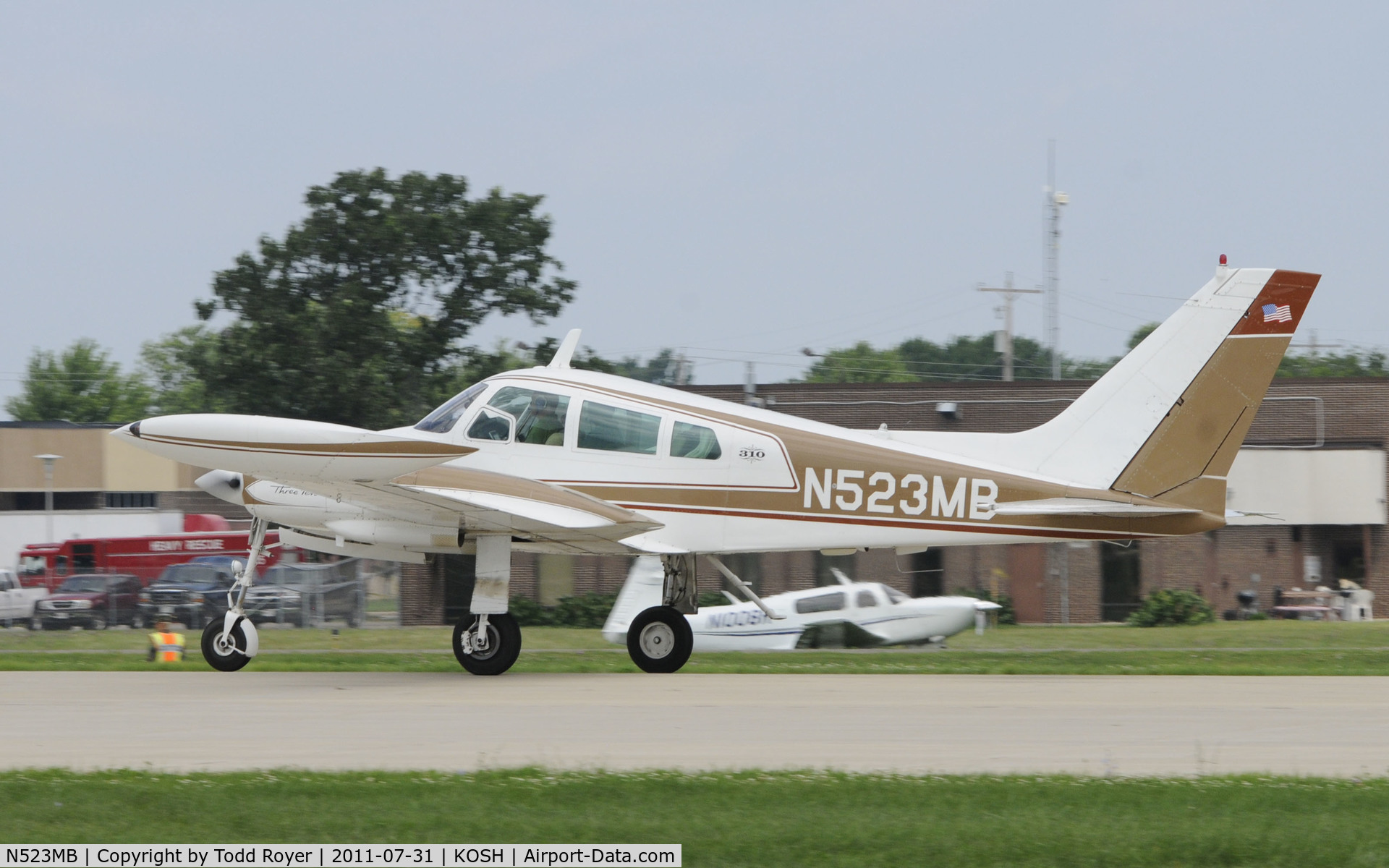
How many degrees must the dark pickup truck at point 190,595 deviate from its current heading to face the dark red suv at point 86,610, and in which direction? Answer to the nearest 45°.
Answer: approximately 90° to its right

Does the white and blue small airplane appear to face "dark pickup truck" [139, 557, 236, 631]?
no

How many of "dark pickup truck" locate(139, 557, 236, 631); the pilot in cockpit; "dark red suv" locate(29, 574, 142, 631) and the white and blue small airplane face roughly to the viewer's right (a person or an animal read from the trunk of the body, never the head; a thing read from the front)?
1

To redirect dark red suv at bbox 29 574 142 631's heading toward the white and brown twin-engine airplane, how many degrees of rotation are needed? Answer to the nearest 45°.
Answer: approximately 45° to its left

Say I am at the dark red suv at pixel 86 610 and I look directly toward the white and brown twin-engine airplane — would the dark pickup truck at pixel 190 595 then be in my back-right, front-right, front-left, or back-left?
front-left

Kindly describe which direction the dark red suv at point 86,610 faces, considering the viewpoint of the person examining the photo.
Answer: facing the viewer and to the left of the viewer

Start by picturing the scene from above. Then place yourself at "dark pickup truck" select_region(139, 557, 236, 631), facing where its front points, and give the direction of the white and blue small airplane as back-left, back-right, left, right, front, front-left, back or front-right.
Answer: left

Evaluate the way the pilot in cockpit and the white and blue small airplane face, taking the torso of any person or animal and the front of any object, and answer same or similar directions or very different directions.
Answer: very different directions

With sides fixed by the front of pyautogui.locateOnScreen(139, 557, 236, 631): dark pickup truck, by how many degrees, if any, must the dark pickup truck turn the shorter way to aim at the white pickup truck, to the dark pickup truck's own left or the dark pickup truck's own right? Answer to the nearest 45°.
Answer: approximately 90° to the dark pickup truck's own right

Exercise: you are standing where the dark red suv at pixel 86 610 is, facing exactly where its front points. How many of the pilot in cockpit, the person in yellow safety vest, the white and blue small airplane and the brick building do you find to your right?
0

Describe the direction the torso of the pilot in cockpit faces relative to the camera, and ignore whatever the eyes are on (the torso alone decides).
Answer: to the viewer's left

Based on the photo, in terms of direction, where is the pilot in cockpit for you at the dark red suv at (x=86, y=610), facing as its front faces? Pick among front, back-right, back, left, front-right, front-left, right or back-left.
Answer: front-left

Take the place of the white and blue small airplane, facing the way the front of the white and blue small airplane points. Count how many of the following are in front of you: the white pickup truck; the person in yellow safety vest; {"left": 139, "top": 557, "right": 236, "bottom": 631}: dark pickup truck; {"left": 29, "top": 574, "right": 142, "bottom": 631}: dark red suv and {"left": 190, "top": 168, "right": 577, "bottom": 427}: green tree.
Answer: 0

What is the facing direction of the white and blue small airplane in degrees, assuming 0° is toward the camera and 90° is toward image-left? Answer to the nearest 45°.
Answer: approximately 270°

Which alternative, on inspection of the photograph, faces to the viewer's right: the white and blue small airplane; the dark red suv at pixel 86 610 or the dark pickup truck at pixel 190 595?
the white and blue small airplane

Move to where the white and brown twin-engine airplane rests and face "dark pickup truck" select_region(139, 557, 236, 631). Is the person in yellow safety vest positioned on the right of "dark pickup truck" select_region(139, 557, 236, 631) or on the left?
left

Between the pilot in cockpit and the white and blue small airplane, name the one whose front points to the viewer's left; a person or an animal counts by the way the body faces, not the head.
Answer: the pilot in cockpit
